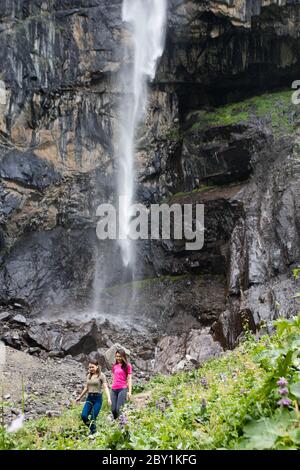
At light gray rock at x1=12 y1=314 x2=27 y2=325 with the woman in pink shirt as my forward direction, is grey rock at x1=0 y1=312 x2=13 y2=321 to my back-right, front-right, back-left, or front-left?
back-right

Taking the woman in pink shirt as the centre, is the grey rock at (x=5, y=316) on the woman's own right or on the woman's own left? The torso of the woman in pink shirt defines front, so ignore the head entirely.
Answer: on the woman's own right

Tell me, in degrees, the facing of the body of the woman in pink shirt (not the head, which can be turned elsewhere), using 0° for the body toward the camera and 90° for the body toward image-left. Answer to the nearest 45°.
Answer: approximately 45°

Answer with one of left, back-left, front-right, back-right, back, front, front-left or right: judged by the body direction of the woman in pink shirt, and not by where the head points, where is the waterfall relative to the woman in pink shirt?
back-right

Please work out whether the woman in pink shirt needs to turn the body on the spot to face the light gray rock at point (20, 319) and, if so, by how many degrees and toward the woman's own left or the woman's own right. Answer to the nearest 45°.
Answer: approximately 135° to the woman's own right
